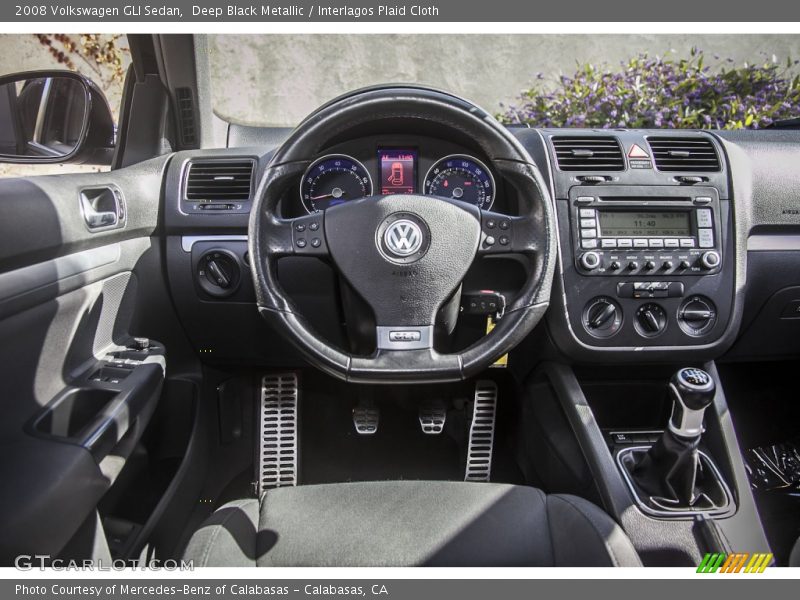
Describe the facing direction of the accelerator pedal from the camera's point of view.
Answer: facing the viewer

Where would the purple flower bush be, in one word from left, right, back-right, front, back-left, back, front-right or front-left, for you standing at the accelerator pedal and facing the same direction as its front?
back-left

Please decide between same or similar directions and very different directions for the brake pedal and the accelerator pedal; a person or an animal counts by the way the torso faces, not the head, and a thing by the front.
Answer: same or similar directions

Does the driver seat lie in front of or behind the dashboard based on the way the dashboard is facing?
in front

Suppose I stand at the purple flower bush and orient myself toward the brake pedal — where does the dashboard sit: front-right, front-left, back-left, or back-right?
front-left

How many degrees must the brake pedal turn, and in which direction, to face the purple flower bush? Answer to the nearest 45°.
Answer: approximately 135° to its left

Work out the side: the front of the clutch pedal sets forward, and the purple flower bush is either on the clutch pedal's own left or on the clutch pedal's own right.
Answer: on the clutch pedal's own left

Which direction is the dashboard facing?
toward the camera

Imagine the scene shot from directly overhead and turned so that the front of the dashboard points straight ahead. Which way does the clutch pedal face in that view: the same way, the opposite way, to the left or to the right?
the same way

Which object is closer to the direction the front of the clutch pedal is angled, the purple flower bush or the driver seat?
the driver seat

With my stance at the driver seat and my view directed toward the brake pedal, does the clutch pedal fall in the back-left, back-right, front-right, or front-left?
front-left
